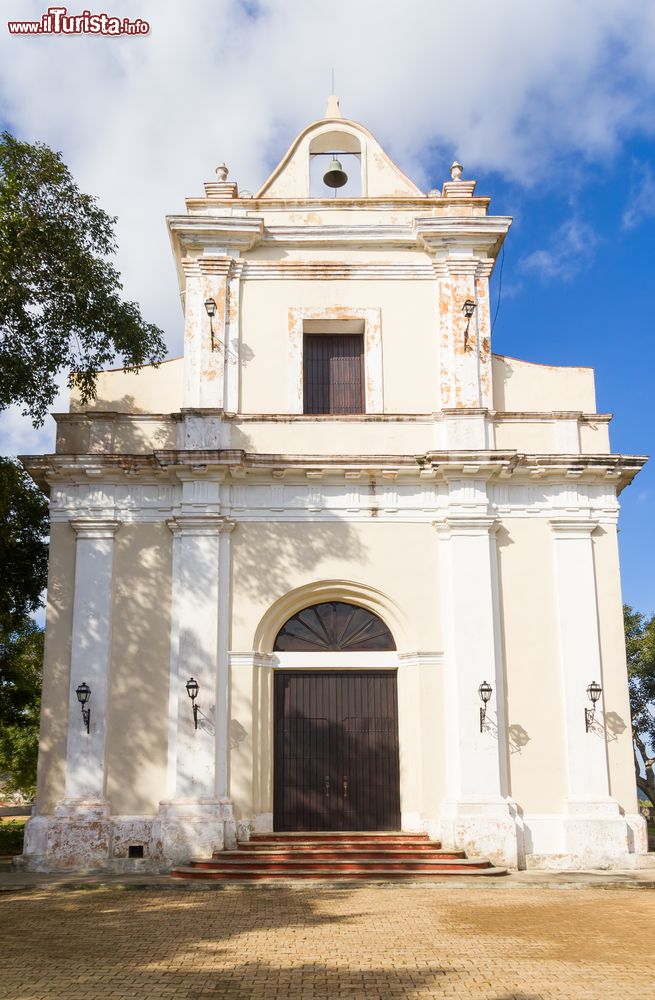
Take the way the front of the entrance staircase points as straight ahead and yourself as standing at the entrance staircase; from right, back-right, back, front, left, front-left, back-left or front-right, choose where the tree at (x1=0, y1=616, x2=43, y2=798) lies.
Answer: back-right

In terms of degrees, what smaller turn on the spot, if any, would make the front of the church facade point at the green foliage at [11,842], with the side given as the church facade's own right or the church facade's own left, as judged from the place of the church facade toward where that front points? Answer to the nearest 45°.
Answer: approximately 135° to the church facade's own right

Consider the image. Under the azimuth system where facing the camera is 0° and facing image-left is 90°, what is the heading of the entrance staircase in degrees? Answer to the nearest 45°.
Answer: approximately 0°

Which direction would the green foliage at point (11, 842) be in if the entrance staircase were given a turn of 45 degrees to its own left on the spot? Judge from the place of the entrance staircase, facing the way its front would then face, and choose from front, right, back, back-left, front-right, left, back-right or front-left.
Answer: back

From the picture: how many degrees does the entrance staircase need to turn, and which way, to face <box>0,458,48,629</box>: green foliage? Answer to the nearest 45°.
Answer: approximately 135° to its right
